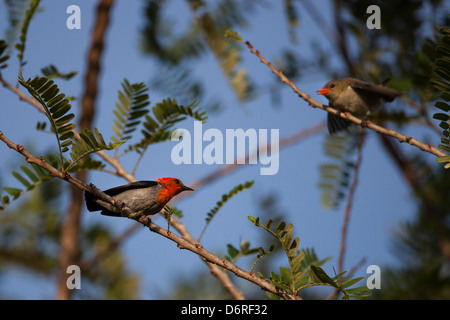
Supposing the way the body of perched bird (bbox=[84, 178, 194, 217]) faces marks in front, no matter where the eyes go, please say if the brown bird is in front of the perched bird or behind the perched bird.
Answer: in front

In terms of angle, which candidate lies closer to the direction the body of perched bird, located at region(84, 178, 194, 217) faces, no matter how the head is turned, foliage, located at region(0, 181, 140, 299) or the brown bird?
the brown bird

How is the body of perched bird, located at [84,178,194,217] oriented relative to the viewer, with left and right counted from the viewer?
facing to the right of the viewer

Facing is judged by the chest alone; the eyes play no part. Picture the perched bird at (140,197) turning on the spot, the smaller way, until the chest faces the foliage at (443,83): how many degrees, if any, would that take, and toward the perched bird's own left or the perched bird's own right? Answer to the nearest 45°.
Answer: approximately 45° to the perched bird's own right
